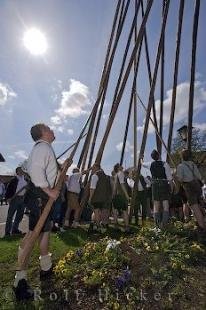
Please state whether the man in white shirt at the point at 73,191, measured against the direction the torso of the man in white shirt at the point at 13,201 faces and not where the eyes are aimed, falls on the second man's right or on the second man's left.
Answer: on the second man's left

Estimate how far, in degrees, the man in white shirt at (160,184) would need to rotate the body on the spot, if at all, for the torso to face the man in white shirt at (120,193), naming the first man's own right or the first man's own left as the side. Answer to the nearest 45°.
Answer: approximately 45° to the first man's own left

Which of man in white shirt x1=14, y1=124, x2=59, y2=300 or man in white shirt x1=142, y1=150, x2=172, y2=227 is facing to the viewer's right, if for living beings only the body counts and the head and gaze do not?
man in white shirt x1=14, y1=124, x2=59, y2=300

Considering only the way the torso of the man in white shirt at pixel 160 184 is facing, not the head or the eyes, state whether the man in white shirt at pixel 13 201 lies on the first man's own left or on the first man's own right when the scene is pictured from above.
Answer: on the first man's own left

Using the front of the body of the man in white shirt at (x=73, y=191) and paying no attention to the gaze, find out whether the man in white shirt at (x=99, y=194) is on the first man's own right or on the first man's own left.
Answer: on the first man's own right

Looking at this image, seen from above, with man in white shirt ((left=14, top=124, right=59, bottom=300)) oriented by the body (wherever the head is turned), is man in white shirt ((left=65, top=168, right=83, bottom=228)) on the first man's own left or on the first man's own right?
on the first man's own left

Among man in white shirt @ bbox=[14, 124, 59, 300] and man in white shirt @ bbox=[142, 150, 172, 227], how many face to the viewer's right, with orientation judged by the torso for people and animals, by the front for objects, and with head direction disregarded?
1

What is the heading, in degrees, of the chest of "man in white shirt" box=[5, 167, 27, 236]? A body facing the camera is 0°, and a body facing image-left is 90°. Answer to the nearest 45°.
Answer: approximately 315°

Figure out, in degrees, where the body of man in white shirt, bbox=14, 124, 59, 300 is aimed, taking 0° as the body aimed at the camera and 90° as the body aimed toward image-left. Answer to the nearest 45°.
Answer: approximately 270°

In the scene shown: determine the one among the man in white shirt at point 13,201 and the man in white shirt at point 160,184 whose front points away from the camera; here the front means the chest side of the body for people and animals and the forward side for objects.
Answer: the man in white shirt at point 160,184

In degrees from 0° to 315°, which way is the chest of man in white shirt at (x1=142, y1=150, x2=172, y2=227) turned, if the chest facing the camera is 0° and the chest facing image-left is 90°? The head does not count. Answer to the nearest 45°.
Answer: approximately 180°

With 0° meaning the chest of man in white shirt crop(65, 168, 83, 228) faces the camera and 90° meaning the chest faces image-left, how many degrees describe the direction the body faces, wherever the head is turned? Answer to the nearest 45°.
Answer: approximately 225°
